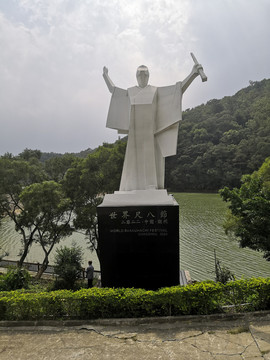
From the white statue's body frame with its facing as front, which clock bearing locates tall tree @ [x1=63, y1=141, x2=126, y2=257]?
The tall tree is roughly at 5 o'clock from the white statue.

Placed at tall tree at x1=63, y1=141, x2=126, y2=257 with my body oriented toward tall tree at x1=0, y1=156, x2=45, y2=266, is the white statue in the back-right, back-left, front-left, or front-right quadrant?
back-left

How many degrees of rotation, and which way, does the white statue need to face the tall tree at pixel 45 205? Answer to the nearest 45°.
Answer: approximately 135° to its right

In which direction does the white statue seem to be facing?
toward the camera

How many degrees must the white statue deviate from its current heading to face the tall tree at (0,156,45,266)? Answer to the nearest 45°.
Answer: approximately 135° to its right

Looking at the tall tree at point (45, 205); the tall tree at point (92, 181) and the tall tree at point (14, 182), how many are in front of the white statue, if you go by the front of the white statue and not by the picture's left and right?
0
